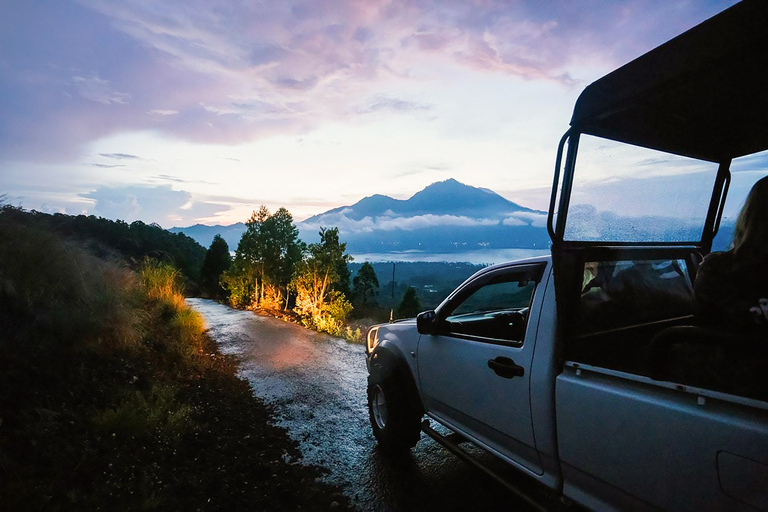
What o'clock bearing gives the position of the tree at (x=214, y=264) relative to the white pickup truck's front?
The tree is roughly at 12 o'clock from the white pickup truck.

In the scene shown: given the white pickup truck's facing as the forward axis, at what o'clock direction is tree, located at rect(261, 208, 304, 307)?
The tree is roughly at 12 o'clock from the white pickup truck.

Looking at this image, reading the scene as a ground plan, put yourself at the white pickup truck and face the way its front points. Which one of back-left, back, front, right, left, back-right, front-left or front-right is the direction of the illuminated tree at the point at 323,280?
front

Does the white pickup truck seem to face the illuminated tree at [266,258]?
yes

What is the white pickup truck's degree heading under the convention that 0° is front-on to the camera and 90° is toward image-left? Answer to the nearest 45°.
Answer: approximately 135°

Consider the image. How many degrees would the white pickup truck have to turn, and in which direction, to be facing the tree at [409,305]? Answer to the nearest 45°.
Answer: approximately 45° to its right
